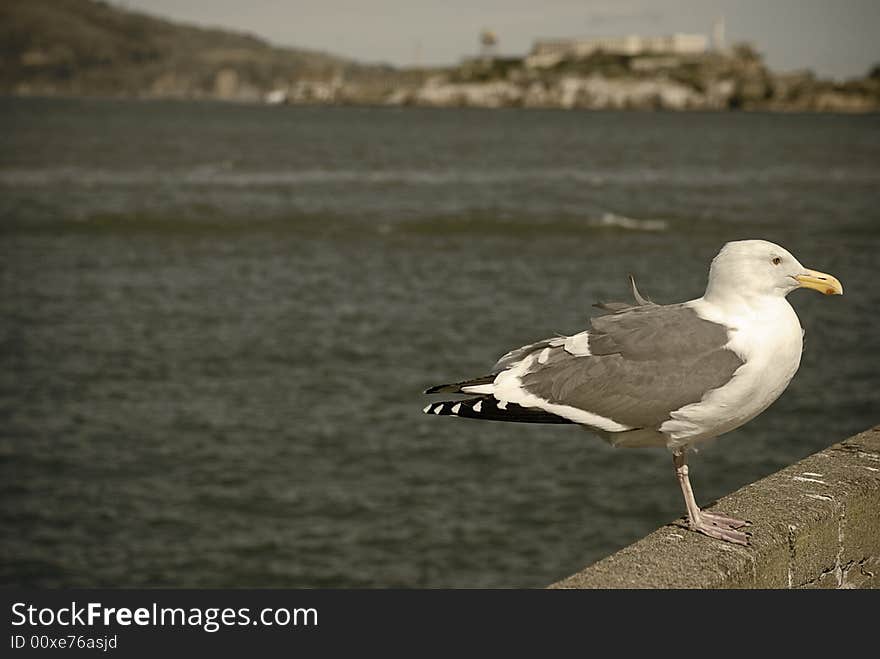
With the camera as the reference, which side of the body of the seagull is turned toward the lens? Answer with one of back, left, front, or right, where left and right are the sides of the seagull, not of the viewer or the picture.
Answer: right
